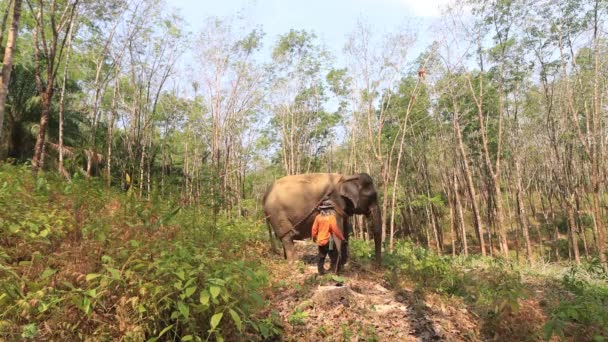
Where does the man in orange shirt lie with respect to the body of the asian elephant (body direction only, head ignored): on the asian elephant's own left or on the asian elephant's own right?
on the asian elephant's own right

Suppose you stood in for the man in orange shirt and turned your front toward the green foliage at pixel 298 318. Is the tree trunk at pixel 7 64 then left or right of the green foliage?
right

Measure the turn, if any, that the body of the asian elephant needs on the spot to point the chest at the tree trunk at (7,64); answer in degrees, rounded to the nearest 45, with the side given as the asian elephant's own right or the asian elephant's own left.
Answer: approximately 135° to the asian elephant's own right

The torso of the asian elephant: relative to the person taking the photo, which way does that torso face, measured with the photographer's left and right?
facing to the right of the viewer

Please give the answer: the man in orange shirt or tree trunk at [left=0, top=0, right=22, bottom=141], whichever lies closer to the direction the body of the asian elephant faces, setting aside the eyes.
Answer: the man in orange shirt

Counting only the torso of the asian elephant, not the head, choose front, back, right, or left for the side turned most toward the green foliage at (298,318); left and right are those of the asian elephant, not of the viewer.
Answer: right
